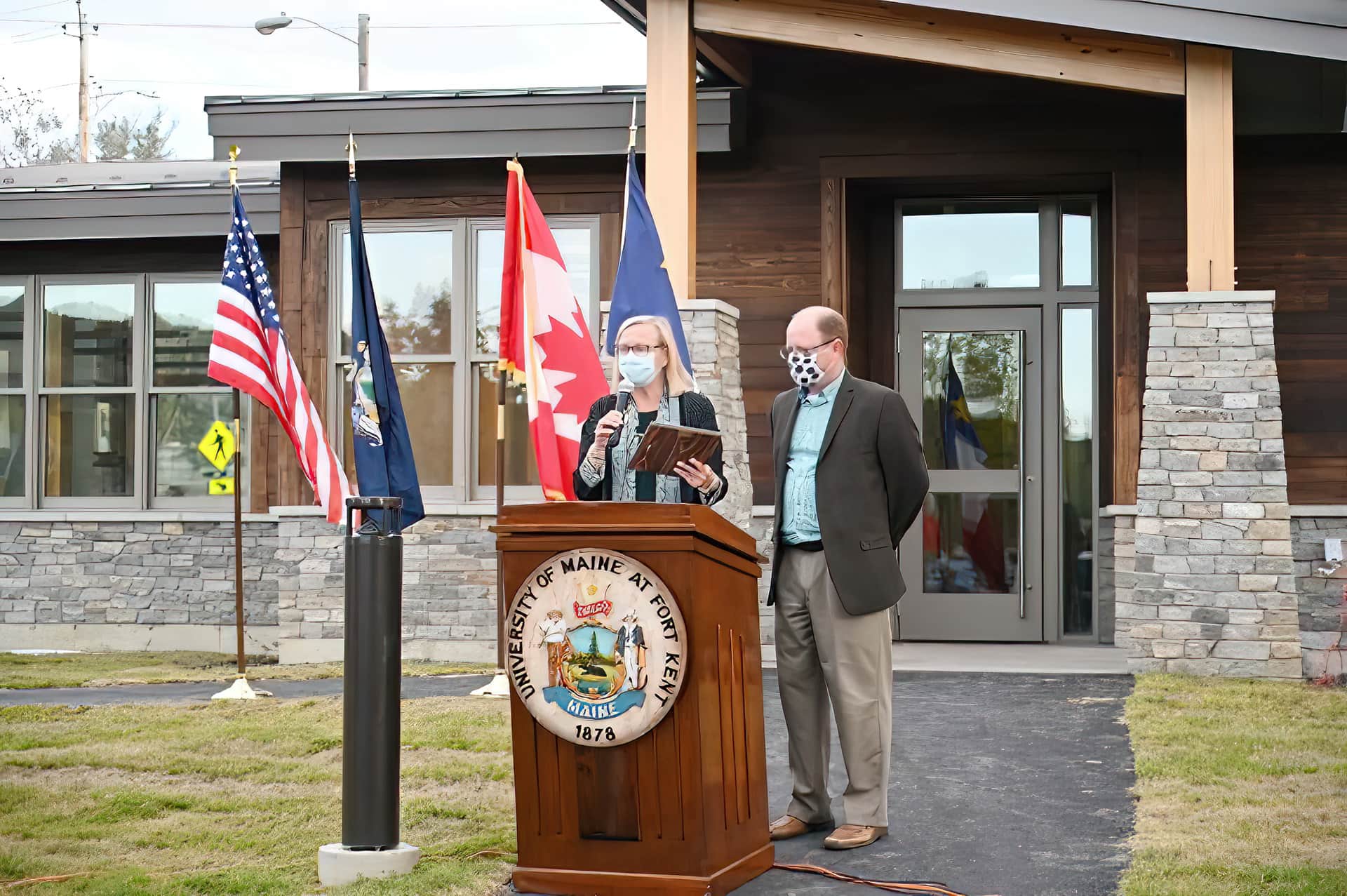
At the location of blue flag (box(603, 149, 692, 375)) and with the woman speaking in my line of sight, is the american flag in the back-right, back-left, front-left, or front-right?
back-right

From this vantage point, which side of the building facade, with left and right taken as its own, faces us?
front

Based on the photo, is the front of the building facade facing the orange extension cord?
yes

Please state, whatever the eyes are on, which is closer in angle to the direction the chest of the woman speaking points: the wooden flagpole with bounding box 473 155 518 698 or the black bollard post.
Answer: the black bollard post

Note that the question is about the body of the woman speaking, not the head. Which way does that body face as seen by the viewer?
toward the camera

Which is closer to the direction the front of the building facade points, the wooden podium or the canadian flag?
the wooden podium

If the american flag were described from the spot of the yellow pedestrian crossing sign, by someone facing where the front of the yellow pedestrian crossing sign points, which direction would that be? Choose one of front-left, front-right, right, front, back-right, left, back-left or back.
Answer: front

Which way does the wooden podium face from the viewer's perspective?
toward the camera

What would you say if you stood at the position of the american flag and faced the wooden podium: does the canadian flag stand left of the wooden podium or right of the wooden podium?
left

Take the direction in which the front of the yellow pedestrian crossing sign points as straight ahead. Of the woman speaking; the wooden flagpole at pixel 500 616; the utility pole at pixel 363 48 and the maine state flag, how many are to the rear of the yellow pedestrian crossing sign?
1

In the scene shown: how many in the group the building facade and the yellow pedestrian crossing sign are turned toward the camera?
2

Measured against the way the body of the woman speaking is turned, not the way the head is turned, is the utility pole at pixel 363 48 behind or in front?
behind

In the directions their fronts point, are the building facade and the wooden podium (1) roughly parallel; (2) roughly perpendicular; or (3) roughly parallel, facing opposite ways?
roughly parallel
